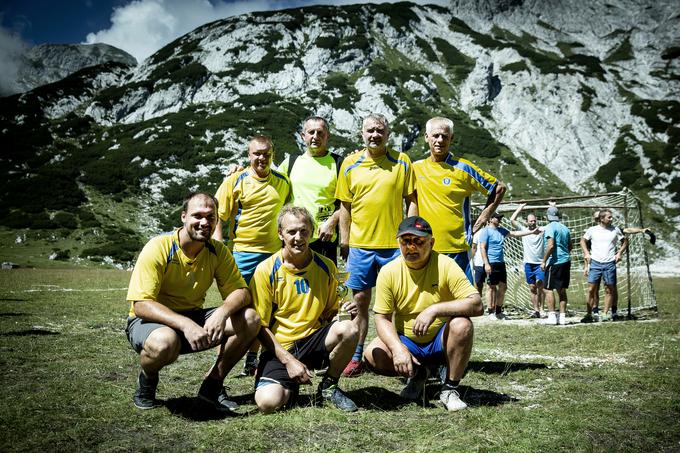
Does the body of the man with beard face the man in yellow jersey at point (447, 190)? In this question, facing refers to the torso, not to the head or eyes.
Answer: no

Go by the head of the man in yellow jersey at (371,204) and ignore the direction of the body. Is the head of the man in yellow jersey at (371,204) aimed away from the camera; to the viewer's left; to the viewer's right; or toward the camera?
toward the camera

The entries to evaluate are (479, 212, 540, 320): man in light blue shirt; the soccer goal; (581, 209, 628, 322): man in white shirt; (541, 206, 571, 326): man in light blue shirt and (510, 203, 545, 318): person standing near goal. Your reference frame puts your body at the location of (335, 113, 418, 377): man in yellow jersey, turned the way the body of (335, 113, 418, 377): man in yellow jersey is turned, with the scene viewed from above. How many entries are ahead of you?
0

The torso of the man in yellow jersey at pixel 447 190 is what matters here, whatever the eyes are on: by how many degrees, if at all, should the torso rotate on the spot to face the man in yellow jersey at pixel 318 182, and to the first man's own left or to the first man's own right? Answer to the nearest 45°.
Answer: approximately 45° to the first man's own right

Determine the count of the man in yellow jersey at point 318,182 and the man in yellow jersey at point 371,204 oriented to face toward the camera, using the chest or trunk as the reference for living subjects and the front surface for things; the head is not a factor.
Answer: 2

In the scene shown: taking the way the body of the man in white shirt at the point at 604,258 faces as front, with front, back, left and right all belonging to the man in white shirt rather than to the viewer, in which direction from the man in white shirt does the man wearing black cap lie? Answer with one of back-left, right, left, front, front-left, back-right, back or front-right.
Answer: front

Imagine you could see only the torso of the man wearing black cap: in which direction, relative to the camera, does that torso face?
toward the camera

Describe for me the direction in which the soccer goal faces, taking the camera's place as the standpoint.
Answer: facing the viewer and to the left of the viewer

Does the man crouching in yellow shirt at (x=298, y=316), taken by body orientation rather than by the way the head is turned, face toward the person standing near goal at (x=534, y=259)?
no

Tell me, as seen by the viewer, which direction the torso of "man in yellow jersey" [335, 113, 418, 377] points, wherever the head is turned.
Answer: toward the camera

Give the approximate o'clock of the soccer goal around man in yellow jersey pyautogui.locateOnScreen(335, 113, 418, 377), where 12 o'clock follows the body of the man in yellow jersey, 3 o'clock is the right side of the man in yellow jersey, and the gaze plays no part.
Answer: The soccer goal is roughly at 7 o'clock from the man in yellow jersey.

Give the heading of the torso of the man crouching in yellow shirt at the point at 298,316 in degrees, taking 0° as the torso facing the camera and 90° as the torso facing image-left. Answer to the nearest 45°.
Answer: approximately 0°

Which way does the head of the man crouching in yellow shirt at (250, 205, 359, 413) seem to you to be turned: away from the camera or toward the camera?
toward the camera

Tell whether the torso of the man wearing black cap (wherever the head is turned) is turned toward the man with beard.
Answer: no
